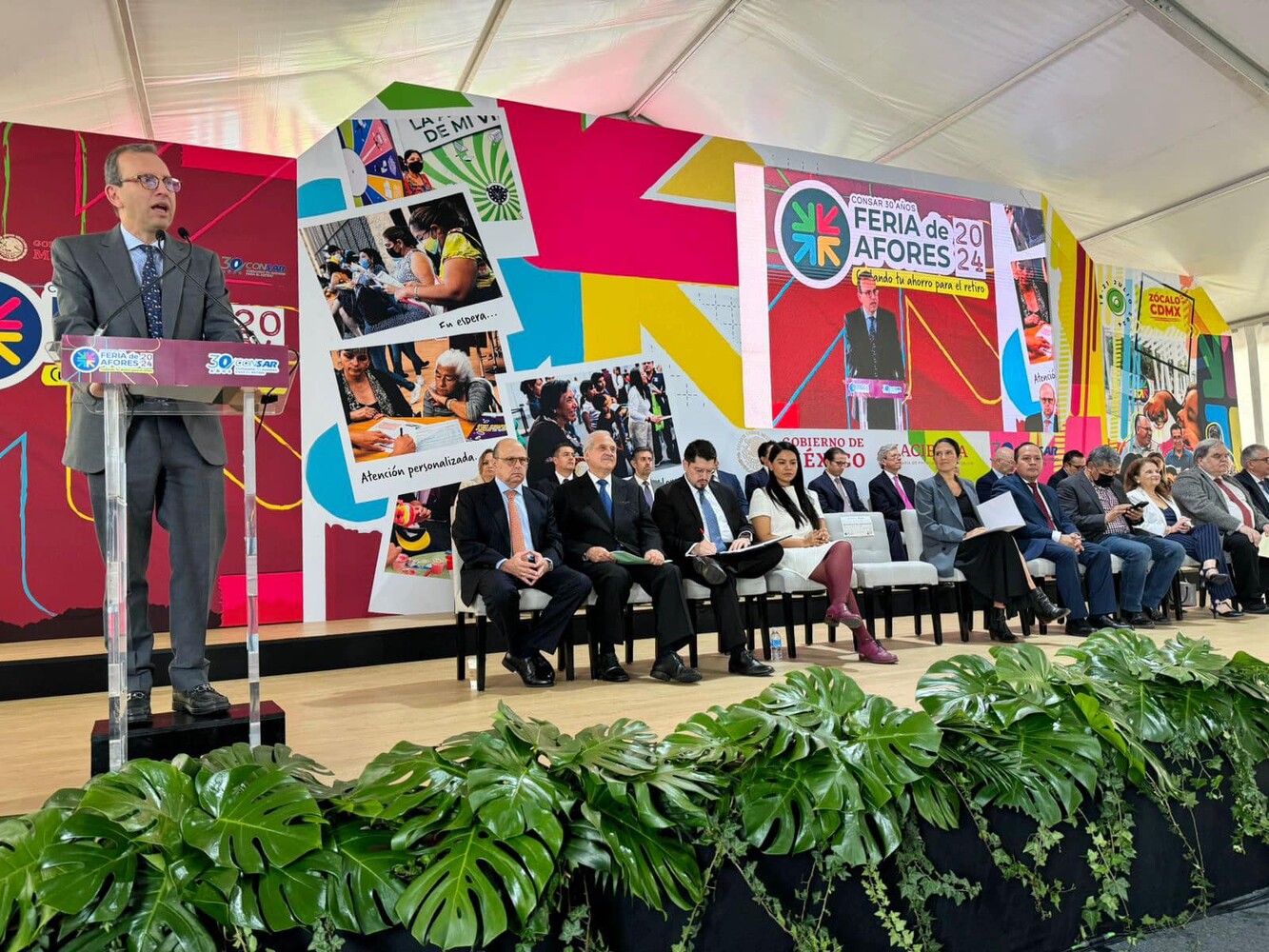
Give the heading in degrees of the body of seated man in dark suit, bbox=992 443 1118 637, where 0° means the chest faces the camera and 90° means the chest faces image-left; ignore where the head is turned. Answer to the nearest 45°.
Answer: approximately 315°

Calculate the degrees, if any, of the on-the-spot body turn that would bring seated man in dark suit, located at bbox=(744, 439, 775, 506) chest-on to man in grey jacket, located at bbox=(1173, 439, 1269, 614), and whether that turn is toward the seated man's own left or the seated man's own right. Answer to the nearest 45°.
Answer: approximately 45° to the seated man's own left

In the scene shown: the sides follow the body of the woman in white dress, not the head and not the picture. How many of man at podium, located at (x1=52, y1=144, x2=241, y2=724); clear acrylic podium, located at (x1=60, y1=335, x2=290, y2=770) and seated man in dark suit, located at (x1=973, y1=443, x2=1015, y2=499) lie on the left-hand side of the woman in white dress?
1

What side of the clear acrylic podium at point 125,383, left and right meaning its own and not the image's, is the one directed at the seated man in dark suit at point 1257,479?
left

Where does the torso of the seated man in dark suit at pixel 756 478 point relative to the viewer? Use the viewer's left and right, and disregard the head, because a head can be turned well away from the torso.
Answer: facing the viewer and to the right of the viewer

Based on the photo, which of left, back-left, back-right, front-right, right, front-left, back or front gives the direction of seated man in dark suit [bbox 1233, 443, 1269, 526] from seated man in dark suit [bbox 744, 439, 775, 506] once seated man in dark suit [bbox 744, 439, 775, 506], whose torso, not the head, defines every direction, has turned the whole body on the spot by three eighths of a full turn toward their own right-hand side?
back

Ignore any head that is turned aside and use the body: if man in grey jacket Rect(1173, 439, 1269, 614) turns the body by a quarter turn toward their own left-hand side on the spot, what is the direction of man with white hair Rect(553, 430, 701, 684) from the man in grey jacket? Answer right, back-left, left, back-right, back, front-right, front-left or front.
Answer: back

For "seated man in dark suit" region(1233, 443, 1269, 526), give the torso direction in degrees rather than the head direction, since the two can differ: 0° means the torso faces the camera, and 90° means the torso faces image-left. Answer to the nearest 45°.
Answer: approximately 315°

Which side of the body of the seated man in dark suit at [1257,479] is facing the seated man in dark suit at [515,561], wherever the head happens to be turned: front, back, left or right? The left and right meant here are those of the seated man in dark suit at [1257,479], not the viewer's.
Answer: right

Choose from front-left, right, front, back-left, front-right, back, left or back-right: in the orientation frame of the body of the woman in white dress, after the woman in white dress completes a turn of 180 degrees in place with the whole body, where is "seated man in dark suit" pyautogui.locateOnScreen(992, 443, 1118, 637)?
right

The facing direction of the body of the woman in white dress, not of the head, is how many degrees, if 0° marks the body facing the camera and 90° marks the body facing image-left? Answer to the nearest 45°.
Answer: approximately 315°

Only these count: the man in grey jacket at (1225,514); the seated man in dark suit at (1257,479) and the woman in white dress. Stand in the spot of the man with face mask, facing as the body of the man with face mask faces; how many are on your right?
1

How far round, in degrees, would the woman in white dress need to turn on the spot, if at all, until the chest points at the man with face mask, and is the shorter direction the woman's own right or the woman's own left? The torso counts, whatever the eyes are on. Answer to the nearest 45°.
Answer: approximately 90° to the woman's own left
